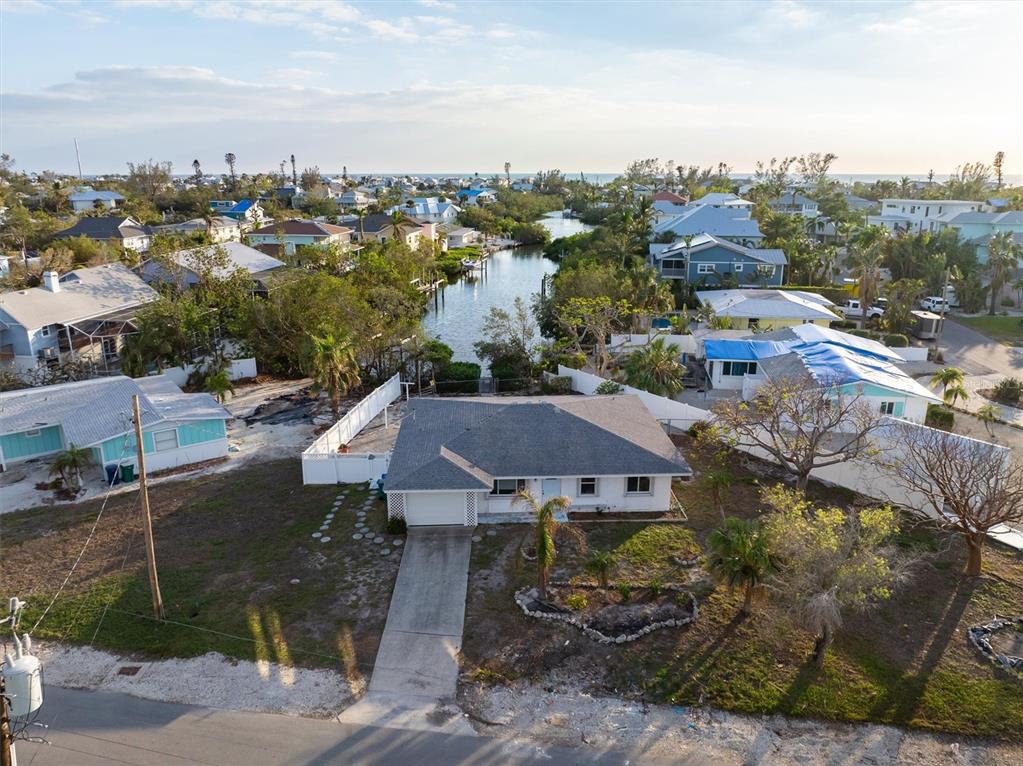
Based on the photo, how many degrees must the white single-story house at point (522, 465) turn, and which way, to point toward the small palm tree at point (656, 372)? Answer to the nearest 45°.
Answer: approximately 135° to its left

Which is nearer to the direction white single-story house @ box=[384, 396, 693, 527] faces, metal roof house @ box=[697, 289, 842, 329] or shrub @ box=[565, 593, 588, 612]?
the shrub

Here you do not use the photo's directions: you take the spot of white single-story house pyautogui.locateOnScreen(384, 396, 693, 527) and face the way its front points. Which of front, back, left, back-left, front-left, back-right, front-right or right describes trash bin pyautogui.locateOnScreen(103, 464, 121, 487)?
right

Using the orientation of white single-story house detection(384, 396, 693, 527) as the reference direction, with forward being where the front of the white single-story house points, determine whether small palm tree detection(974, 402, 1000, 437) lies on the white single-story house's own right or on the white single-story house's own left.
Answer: on the white single-story house's own left

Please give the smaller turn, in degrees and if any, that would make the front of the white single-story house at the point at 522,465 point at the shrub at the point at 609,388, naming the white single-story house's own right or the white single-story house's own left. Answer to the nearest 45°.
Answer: approximately 180°

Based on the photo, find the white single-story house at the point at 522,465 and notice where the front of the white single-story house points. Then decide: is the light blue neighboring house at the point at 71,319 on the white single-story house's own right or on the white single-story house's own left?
on the white single-story house's own right

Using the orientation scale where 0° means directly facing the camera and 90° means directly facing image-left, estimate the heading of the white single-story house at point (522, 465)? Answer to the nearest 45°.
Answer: approximately 0°

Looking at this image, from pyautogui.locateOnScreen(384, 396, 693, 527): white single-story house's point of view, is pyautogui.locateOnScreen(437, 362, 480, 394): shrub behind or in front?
behind

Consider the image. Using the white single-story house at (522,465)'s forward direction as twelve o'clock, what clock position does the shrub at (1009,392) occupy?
The shrub is roughly at 8 o'clock from the white single-story house.

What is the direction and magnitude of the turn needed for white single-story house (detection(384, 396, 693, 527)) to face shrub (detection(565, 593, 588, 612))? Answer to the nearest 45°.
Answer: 0° — it already faces it

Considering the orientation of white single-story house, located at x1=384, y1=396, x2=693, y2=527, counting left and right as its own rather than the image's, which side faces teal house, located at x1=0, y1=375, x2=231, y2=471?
right

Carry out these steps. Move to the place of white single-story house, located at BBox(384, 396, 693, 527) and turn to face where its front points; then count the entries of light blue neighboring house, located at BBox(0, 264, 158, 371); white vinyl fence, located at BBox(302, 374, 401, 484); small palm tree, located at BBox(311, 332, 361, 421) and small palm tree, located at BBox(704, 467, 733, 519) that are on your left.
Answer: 1
